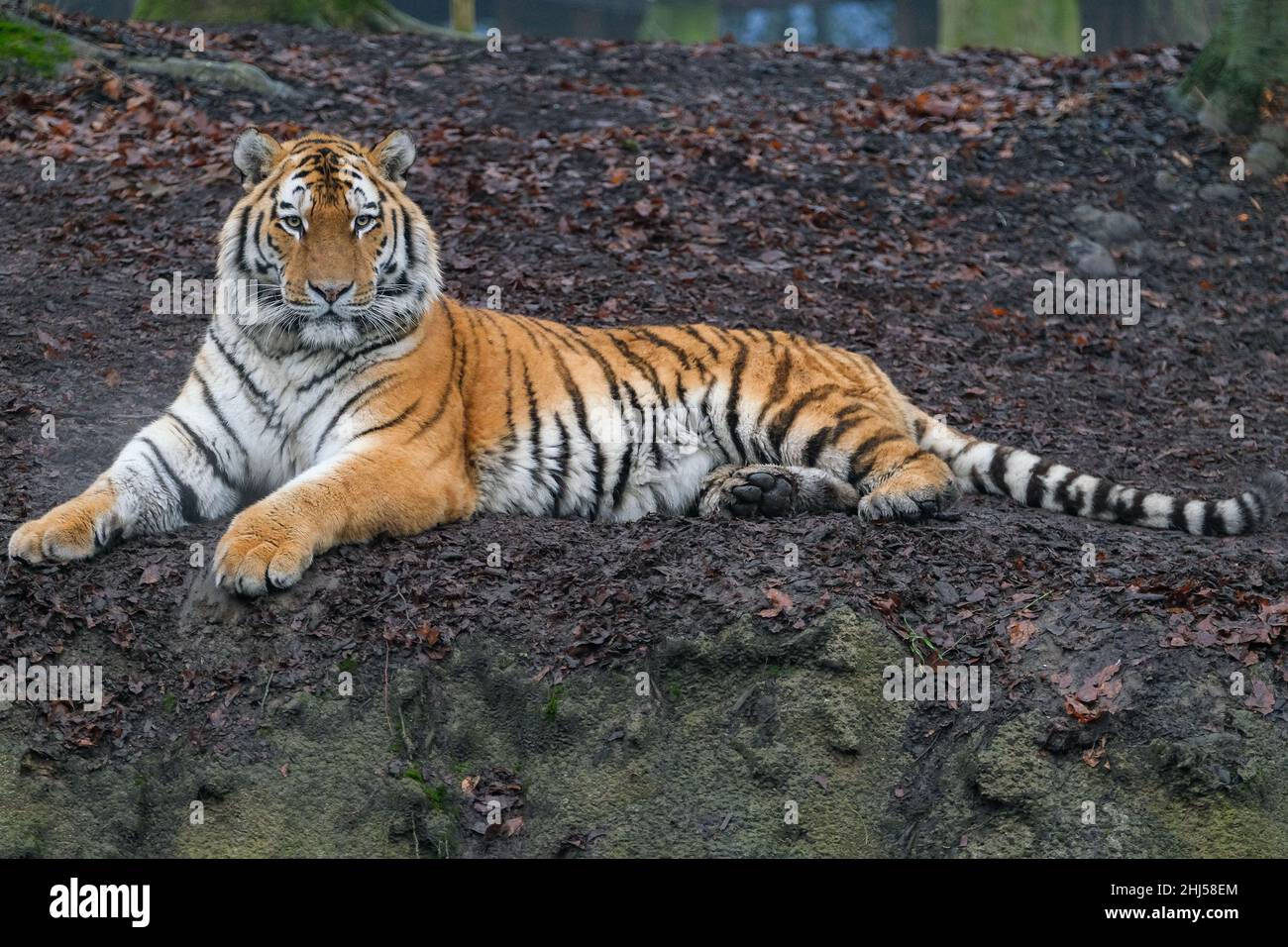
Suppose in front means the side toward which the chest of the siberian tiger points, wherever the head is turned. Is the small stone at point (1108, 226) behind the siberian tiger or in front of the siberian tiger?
behind

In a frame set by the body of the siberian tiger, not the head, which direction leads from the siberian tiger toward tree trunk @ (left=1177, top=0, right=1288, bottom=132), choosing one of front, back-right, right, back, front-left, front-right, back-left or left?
back

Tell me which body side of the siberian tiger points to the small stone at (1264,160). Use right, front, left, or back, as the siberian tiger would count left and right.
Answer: back

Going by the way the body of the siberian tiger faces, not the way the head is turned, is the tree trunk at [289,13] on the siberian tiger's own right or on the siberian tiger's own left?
on the siberian tiger's own right

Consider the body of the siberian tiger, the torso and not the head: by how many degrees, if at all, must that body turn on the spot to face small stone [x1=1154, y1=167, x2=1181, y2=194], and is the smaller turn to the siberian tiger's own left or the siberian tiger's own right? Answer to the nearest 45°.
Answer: approximately 180°

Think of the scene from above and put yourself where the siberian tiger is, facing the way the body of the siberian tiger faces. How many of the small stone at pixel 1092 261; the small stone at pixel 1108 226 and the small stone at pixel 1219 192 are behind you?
3

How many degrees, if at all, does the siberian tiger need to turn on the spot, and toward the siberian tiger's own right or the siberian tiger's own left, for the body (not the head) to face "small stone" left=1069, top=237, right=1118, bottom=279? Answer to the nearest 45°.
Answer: approximately 180°

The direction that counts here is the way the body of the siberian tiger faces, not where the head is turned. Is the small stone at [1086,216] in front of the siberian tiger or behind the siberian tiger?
behind

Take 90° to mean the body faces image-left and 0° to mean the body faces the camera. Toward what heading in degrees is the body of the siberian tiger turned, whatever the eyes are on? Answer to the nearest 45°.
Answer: approximately 45°
